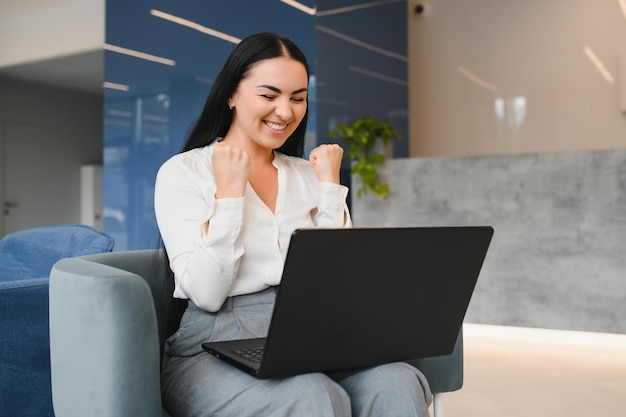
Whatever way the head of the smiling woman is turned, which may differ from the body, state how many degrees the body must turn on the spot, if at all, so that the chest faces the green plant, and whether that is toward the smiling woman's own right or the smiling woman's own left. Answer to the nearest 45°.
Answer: approximately 135° to the smiling woman's own left

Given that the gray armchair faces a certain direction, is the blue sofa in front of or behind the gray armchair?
behind

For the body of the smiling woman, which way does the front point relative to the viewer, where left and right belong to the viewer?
facing the viewer and to the right of the viewer

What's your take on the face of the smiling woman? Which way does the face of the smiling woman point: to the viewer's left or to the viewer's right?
to the viewer's right

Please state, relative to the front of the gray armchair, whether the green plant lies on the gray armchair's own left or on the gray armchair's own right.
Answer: on the gray armchair's own left
